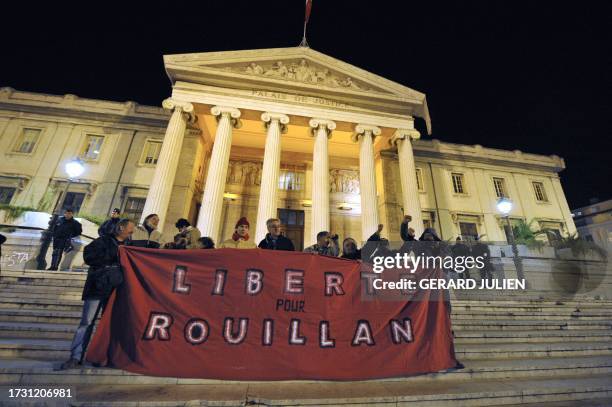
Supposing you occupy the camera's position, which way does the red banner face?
facing the viewer

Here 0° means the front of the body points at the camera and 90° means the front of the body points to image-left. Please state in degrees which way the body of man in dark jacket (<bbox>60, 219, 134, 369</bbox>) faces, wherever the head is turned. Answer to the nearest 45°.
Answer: approximately 270°

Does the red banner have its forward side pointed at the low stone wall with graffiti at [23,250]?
no

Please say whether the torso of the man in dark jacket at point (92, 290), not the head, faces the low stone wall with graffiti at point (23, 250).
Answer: no

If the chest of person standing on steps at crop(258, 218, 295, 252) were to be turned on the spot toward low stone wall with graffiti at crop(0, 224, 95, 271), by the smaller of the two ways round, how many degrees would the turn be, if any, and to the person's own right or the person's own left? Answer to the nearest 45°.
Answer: approximately 135° to the person's own right

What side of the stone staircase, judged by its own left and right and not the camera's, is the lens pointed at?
front

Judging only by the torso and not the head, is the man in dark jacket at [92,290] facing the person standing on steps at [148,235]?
no

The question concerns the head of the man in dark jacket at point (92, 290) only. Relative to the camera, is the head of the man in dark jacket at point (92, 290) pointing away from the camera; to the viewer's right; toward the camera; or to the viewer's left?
to the viewer's right

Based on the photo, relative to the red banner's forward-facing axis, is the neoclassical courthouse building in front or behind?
behind

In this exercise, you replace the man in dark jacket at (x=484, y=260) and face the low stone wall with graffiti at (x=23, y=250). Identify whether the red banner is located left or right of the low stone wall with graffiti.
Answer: left

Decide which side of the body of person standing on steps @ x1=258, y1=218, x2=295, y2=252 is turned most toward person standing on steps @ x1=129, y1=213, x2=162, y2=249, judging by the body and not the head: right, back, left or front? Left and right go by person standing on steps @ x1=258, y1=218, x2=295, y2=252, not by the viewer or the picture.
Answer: right

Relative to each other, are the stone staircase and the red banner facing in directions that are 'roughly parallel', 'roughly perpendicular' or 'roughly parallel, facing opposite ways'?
roughly parallel

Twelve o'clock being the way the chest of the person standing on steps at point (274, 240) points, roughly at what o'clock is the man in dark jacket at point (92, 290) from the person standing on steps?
The man in dark jacket is roughly at 2 o'clock from the person standing on steps.

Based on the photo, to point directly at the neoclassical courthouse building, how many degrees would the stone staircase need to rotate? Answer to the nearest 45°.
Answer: approximately 135° to its right
